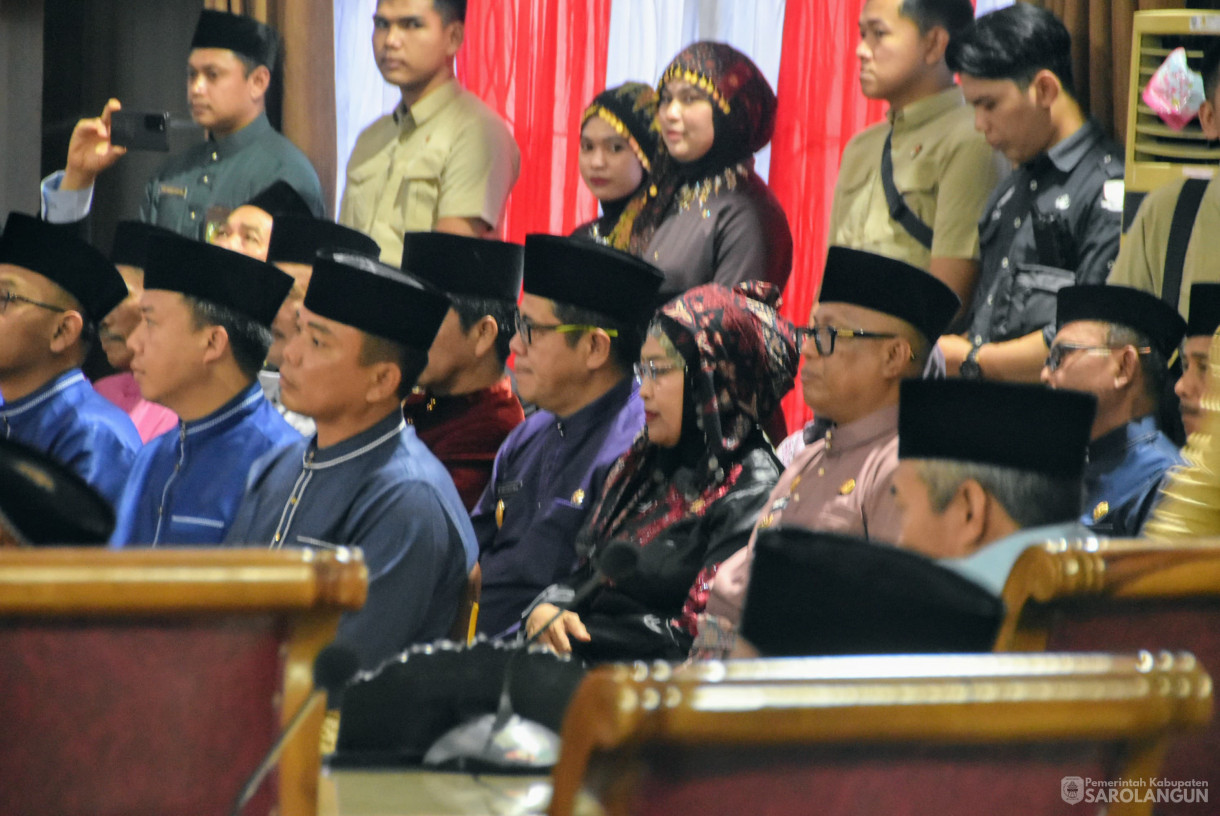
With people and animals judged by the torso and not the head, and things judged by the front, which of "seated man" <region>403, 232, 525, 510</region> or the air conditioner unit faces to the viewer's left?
the seated man

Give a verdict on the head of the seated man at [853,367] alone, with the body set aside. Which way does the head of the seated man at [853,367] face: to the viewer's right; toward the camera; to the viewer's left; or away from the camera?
to the viewer's left

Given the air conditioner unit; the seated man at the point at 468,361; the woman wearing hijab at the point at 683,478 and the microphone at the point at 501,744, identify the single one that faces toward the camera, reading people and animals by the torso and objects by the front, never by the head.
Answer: the air conditioner unit

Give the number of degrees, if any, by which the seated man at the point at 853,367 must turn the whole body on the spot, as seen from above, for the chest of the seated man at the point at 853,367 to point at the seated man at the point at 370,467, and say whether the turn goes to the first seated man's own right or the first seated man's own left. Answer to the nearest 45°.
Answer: approximately 45° to the first seated man's own right

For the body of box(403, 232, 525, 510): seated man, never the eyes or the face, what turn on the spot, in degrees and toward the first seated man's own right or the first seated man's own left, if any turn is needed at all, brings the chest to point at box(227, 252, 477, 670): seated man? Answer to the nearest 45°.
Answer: approximately 90° to the first seated man's own left

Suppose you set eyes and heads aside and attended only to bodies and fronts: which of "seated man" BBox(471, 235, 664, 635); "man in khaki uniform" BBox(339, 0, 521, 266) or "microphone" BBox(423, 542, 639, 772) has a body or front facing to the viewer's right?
the microphone

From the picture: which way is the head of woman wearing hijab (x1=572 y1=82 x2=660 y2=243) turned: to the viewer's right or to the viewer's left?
to the viewer's left

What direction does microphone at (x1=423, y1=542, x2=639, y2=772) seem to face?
to the viewer's right

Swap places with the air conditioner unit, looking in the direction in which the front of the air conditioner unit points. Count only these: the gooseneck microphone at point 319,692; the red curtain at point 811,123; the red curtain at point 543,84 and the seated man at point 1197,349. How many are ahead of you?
2

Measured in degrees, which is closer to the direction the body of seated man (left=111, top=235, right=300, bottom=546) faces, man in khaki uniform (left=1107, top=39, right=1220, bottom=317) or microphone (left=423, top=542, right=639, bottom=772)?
the microphone

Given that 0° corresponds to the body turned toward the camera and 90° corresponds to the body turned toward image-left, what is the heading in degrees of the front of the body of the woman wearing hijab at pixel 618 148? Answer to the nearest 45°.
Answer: approximately 45°

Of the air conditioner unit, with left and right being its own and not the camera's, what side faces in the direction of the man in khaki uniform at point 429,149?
right
